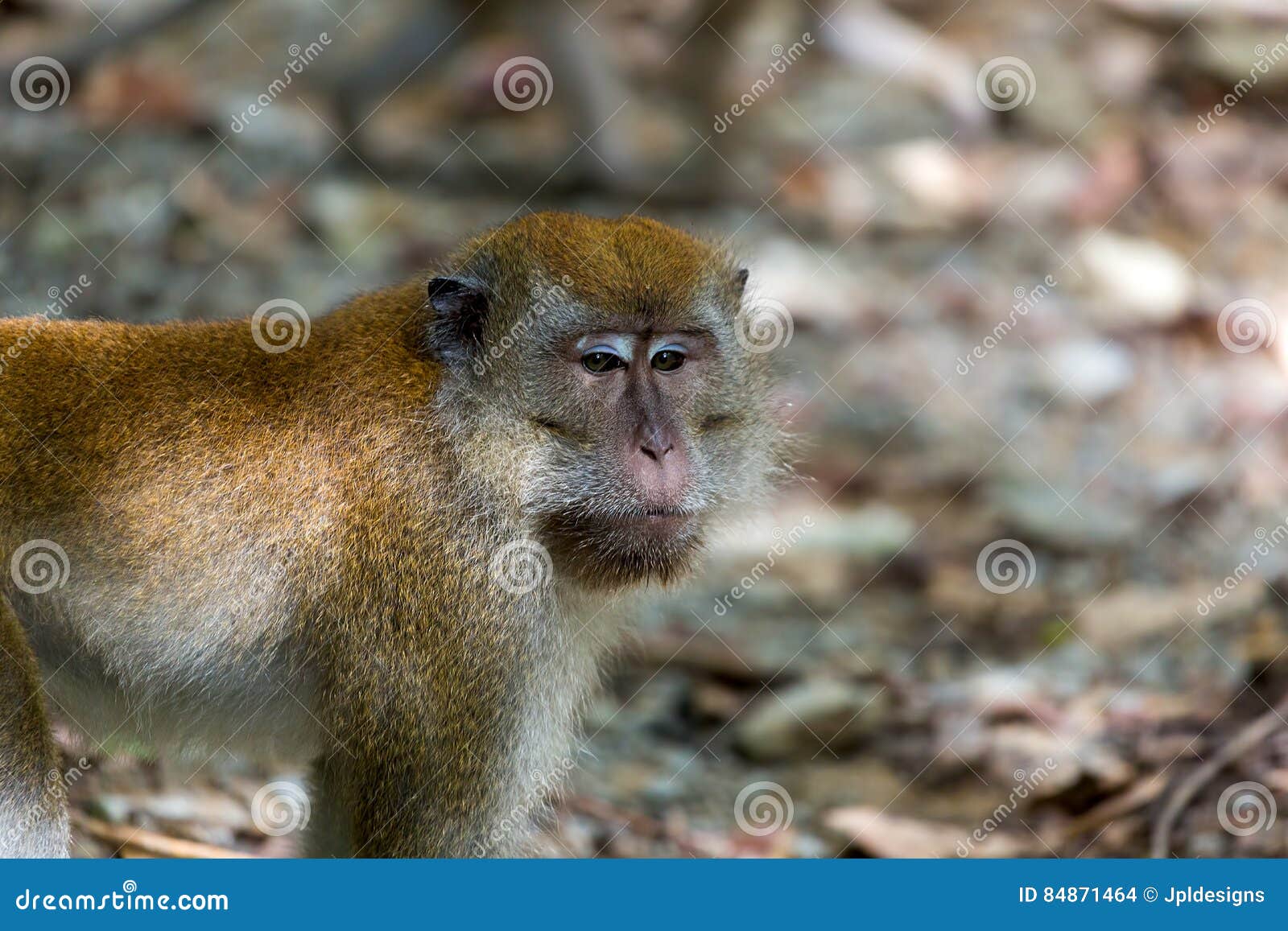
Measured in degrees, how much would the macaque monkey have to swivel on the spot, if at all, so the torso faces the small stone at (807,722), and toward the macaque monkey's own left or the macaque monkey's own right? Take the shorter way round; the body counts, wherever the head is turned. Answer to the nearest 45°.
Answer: approximately 45° to the macaque monkey's own left

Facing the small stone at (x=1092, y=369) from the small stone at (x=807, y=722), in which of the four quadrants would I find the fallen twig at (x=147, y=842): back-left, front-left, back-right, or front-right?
back-left

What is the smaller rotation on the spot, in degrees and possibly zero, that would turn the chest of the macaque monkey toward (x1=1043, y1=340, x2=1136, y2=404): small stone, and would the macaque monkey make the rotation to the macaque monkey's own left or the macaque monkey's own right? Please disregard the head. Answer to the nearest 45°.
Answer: approximately 45° to the macaque monkey's own left

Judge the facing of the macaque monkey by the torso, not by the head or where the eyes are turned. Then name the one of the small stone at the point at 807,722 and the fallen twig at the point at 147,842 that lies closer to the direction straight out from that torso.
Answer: the small stone

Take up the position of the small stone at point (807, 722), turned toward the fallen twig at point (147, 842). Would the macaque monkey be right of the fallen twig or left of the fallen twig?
left

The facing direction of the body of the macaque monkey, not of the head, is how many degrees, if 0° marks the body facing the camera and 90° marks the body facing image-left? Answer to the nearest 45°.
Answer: approximately 270°
